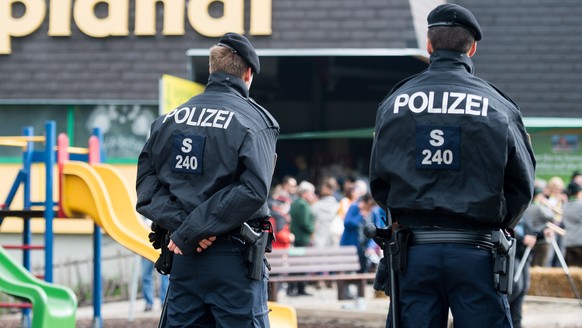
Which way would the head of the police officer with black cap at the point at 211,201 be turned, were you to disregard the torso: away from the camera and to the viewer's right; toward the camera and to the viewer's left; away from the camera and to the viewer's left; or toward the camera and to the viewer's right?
away from the camera and to the viewer's right

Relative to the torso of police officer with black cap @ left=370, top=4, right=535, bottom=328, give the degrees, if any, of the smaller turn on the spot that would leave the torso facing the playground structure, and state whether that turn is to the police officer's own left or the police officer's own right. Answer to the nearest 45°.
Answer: approximately 45° to the police officer's own left

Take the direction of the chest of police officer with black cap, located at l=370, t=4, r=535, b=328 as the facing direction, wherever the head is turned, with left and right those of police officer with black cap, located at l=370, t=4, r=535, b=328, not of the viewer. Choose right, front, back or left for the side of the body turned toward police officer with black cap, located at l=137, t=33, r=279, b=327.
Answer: left

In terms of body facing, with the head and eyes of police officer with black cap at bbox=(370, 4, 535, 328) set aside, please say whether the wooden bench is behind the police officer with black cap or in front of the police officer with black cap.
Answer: in front

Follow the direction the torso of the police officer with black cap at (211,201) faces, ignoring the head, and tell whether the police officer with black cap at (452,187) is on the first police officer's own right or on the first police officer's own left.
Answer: on the first police officer's own right

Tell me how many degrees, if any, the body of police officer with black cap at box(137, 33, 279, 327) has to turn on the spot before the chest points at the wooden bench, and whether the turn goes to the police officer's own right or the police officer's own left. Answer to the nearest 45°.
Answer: approximately 45° to the police officer's own left

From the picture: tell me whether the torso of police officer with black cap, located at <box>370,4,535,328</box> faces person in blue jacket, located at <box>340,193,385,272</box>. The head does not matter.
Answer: yes

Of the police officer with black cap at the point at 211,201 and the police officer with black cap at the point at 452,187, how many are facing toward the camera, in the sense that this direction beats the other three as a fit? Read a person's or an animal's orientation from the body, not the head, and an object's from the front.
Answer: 0

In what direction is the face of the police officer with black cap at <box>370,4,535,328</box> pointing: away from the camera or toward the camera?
away from the camera

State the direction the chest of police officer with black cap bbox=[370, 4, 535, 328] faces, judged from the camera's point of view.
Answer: away from the camera

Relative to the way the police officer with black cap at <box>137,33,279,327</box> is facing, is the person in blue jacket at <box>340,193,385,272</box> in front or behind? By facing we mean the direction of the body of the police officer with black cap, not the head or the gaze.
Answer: in front

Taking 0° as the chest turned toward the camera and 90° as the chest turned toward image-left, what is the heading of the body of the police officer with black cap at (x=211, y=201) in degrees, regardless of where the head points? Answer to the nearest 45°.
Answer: approximately 225°
